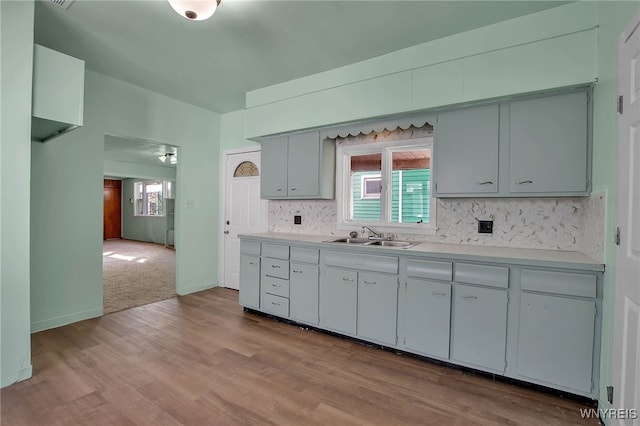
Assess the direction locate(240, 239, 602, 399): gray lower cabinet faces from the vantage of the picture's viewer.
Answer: facing the viewer and to the left of the viewer

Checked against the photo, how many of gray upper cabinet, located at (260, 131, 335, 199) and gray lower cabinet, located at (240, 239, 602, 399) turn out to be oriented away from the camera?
0

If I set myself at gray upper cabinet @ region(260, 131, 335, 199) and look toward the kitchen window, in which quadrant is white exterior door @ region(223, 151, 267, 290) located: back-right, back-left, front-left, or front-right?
back-left

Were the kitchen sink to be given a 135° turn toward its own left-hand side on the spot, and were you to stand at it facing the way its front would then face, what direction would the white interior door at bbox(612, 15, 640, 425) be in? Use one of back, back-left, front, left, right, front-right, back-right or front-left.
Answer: front-right

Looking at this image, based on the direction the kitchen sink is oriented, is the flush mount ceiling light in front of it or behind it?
in front

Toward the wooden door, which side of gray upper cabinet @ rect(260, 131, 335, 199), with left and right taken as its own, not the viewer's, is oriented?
right

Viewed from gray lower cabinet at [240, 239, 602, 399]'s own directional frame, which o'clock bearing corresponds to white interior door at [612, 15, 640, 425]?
The white interior door is roughly at 9 o'clock from the gray lower cabinet.

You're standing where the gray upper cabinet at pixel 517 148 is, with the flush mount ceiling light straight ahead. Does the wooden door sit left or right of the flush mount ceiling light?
right

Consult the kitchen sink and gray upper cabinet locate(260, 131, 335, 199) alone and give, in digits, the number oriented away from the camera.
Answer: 0

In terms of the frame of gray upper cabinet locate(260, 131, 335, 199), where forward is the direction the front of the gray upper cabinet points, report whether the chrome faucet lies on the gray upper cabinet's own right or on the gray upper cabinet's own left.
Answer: on the gray upper cabinet's own left

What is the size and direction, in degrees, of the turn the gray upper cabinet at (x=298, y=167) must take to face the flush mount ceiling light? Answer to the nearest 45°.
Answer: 0° — it already faces it
